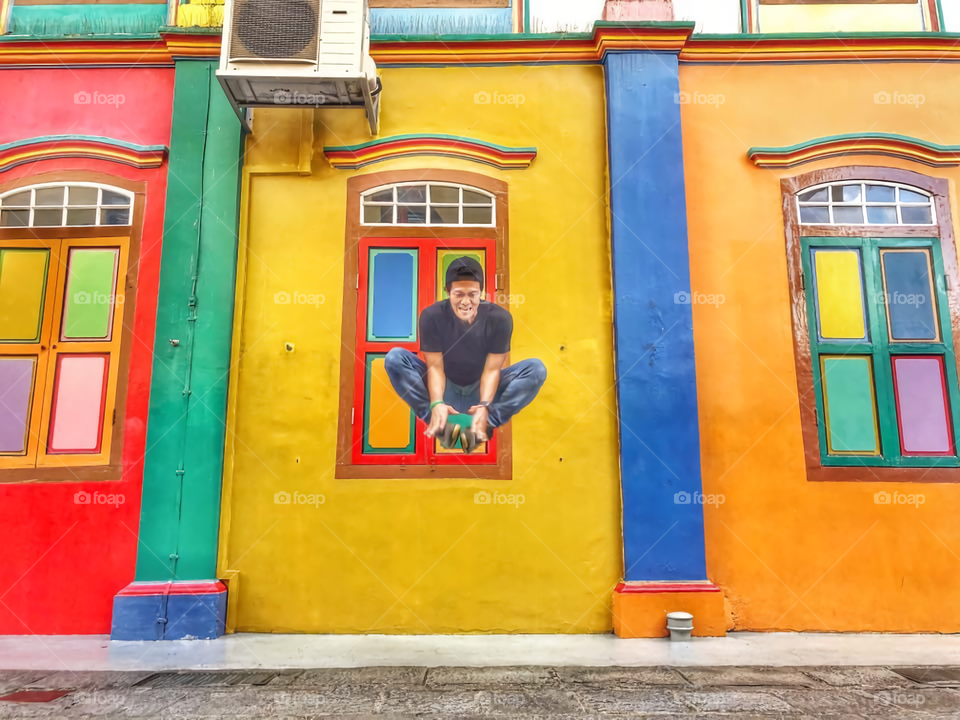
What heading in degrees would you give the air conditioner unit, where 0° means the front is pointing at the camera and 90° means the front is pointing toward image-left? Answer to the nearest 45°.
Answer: approximately 0°

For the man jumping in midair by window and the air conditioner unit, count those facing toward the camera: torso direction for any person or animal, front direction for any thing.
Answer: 2
